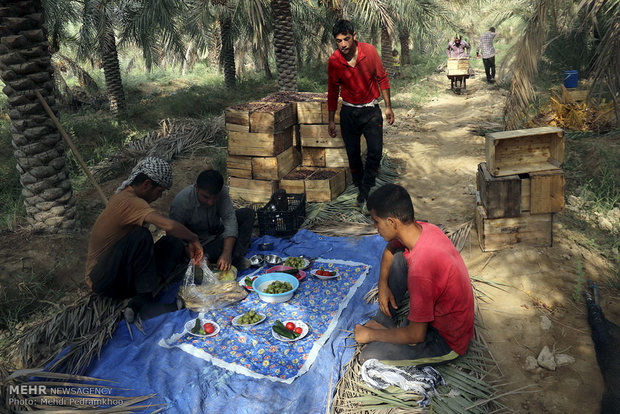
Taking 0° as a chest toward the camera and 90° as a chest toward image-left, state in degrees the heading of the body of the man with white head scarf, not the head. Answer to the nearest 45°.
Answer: approximately 270°

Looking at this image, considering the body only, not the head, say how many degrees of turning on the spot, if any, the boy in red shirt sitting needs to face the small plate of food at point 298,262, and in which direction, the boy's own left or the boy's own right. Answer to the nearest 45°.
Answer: approximately 45° to the boy's own right

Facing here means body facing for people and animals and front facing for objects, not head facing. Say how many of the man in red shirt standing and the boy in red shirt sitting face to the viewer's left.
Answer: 1

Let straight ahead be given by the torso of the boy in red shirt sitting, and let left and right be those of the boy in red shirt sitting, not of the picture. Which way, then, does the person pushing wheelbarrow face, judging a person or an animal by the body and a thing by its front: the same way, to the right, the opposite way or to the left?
to the left

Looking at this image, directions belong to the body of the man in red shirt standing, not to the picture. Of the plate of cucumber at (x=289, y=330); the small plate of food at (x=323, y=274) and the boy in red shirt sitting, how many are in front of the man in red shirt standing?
3

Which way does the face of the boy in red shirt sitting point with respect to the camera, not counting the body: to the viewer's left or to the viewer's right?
to the viewer's left

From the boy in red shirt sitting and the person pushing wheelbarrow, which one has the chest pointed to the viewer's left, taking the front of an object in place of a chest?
the boy in red shirt sitting

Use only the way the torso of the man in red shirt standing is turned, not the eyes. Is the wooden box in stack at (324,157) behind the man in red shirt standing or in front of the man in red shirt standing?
behind

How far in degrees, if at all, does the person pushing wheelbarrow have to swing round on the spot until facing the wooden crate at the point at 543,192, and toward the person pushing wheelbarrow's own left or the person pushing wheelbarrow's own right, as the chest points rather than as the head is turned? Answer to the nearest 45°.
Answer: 0° — they already face it

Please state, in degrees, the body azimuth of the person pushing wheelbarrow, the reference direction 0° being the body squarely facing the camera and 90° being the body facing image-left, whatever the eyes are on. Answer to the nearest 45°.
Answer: approximately 0°

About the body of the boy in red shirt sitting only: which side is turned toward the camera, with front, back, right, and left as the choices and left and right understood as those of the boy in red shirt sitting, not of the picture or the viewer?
left
